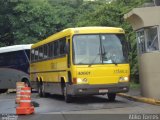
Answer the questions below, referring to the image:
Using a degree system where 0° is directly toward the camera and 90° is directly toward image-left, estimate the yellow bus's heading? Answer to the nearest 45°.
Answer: approximately 315°

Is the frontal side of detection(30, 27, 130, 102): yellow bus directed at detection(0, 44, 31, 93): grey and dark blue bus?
no

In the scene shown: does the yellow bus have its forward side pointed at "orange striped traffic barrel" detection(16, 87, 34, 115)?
no

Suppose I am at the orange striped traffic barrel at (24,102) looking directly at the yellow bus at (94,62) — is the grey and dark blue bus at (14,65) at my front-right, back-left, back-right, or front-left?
front-left
